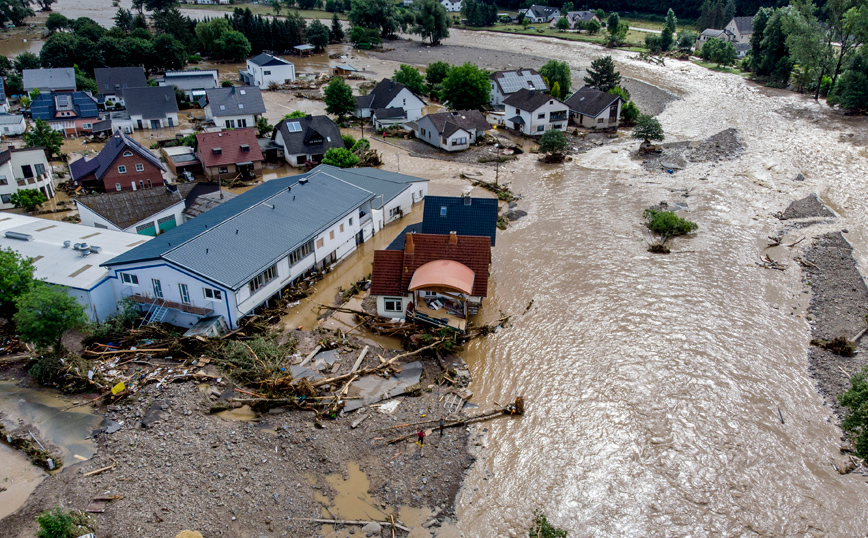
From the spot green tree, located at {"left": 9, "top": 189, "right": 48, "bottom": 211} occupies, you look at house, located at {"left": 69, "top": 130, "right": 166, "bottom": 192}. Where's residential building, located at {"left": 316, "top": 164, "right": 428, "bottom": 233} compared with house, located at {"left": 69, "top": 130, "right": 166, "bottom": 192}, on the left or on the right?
right

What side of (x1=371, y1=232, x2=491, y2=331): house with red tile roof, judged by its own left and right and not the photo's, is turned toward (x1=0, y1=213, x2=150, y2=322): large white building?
right

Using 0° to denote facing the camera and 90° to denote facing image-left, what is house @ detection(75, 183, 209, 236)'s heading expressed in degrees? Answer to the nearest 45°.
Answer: approximately 315°

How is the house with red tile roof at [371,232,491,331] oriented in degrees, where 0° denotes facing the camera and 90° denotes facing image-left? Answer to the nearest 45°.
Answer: approximately 0°

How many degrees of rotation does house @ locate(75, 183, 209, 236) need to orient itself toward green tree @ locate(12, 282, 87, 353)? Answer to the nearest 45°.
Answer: approximately 45° to its right

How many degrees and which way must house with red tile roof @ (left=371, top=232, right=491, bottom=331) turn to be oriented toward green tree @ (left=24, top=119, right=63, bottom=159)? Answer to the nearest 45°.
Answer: approximately 135° to its right

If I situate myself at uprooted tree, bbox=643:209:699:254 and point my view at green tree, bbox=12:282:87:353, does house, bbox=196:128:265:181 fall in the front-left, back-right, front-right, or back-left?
front-right

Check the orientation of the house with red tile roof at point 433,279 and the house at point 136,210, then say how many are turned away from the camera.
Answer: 0

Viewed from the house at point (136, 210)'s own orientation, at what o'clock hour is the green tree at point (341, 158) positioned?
The green tree is roughly at 10 o'clock from the house.

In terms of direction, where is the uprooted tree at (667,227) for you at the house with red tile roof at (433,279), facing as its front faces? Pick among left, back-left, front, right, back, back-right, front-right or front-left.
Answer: back-left

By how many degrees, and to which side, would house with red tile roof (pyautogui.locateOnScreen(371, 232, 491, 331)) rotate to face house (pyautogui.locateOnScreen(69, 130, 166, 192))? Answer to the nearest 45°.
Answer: approximately 135° to its right
